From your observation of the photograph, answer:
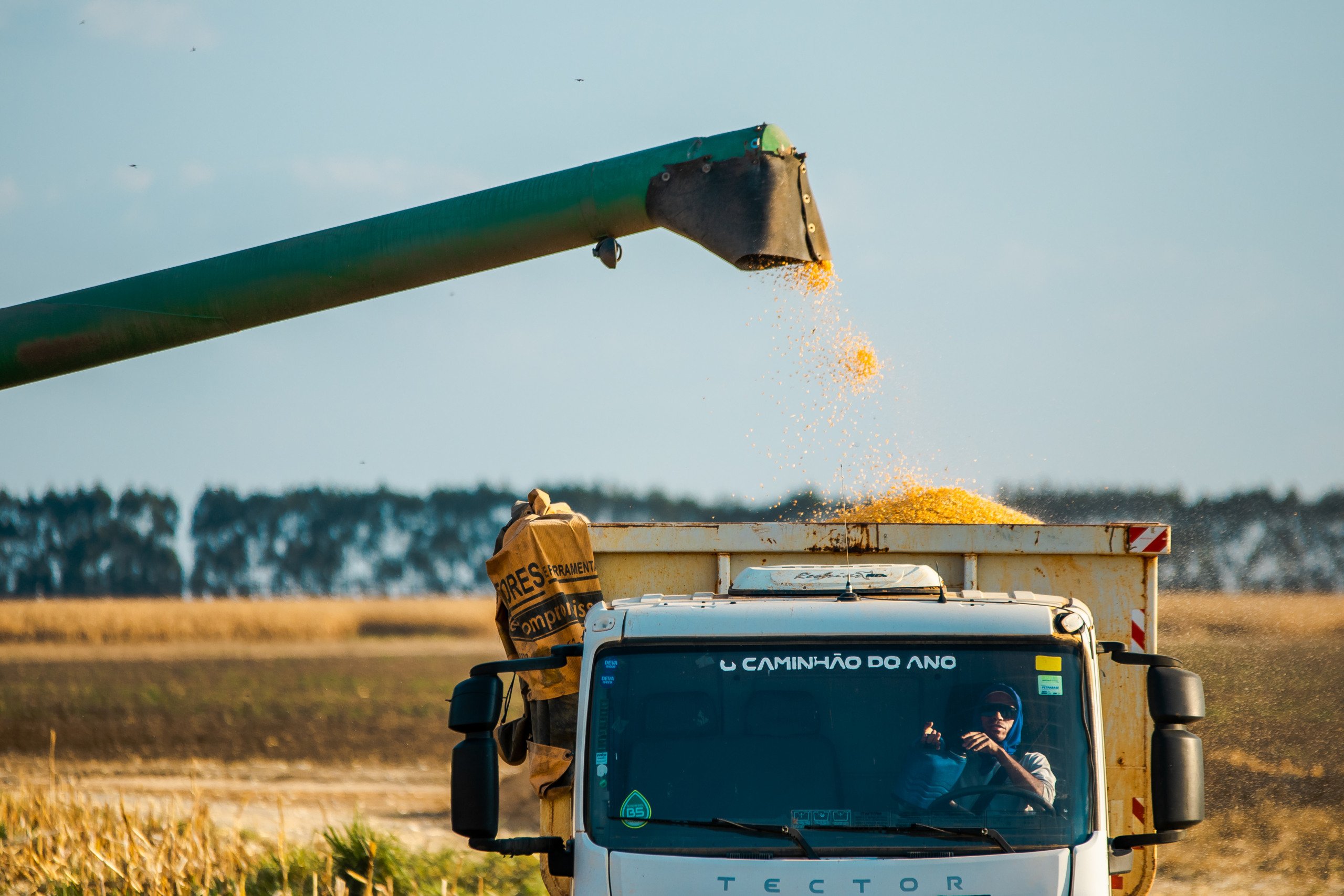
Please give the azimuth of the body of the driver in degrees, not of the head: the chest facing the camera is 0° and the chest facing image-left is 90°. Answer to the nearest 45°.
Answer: approximately 0°

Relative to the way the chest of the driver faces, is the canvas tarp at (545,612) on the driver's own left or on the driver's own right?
on the driver's own right
